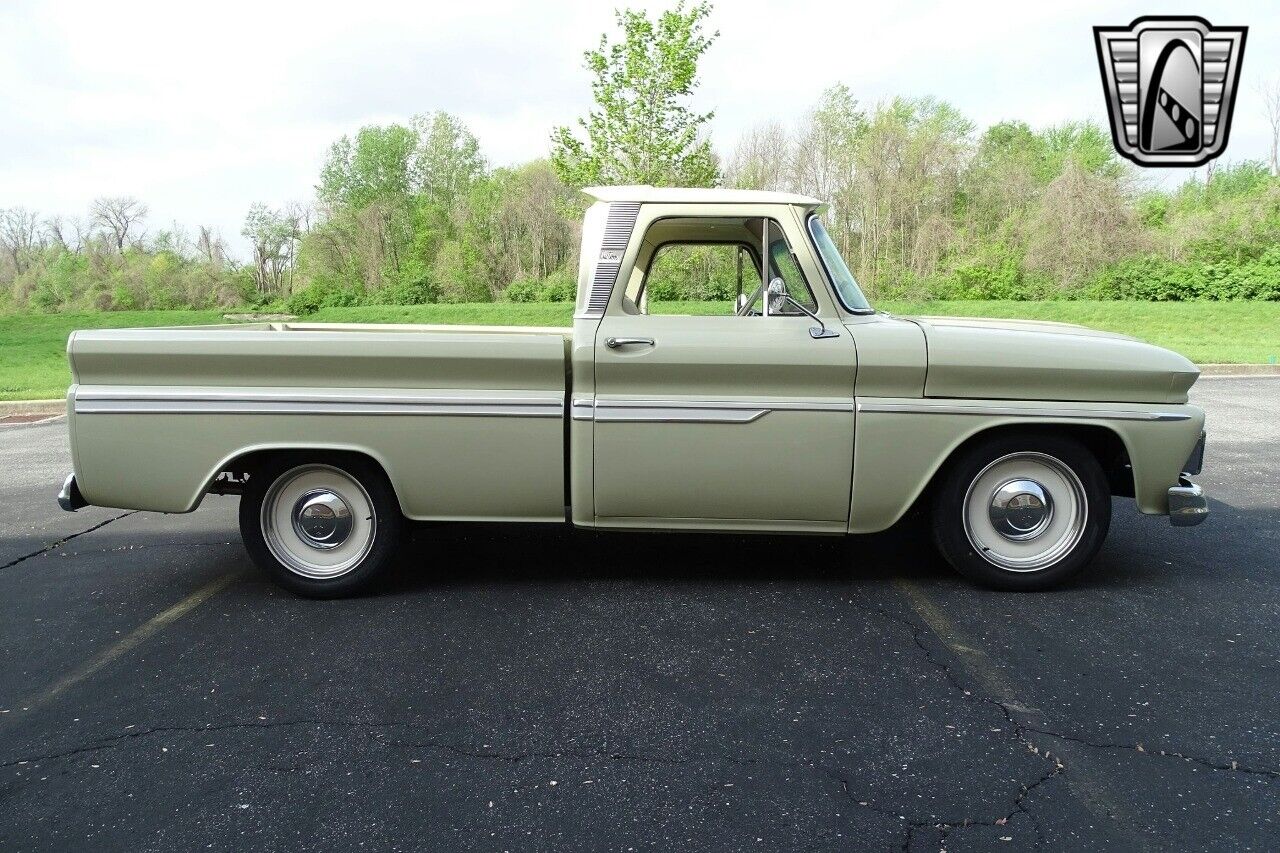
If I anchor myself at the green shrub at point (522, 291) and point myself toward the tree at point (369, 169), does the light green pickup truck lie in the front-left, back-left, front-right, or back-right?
back-left

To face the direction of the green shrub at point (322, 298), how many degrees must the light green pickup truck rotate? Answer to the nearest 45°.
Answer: approximately 90° to its left

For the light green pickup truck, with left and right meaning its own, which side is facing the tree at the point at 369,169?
left

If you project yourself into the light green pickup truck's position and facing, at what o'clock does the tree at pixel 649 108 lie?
The tree is roughly at 9 o'clock from the light green pickup truck.

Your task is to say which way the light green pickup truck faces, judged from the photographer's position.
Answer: facing to the right of the viewer
